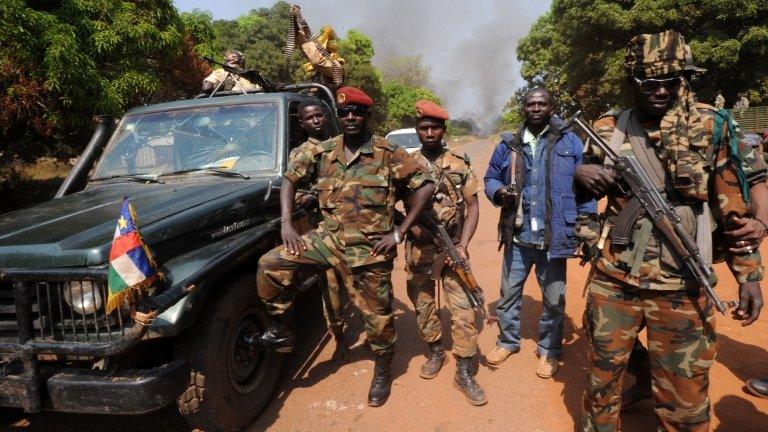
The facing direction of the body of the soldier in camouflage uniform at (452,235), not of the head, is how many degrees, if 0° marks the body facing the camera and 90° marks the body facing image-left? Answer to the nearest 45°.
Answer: approximately 0°

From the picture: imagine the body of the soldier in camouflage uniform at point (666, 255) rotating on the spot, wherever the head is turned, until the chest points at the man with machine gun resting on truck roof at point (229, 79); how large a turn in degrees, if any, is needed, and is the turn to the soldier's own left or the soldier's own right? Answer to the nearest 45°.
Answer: approximately 90° to the soldier's own right

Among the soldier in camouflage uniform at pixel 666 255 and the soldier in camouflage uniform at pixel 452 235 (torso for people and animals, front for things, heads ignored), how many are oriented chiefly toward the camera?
2

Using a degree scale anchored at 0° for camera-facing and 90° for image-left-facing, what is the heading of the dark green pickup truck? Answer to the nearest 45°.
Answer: approximately 45°

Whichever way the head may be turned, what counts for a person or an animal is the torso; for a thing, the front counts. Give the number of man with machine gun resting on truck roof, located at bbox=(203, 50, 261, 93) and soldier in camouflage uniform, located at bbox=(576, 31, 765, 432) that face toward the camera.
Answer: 2

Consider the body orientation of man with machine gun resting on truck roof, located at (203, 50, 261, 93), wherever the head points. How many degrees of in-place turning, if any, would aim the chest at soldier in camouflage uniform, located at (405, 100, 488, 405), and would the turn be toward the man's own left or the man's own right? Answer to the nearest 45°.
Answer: approximately 45° to the man's own left
